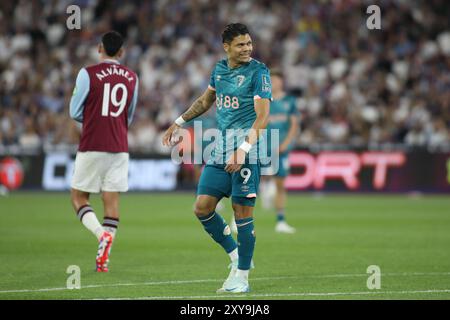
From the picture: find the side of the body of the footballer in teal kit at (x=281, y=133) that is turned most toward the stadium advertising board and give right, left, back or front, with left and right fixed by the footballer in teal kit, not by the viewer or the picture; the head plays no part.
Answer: back

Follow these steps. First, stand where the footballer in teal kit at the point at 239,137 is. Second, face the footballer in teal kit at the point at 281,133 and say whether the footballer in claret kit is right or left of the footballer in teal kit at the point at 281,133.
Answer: left

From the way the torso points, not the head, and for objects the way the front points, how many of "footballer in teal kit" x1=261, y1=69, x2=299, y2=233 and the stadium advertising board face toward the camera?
2

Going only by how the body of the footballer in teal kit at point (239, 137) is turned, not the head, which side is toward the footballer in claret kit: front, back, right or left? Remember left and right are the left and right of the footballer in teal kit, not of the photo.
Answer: right

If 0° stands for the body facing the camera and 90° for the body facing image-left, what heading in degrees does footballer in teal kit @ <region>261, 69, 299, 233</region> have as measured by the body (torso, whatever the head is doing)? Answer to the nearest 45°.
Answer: approximately 0°

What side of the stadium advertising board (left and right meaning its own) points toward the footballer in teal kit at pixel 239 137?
front

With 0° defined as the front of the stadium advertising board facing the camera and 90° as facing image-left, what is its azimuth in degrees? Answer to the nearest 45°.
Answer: approximately 0°

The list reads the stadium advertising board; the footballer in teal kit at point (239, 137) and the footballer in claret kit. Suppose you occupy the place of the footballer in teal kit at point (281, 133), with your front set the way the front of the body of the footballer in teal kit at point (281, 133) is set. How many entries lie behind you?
1

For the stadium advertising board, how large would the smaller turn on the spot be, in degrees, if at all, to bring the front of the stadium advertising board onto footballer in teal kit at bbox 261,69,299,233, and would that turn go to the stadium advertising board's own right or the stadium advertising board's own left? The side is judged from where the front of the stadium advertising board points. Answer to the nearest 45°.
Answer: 0° — it already faces them

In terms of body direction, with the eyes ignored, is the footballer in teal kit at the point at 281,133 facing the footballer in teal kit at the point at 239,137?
yes

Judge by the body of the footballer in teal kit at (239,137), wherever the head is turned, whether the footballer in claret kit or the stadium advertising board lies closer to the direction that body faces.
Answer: the footballer in claret kit

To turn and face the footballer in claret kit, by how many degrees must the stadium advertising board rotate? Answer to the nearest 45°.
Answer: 0° — it already faces them

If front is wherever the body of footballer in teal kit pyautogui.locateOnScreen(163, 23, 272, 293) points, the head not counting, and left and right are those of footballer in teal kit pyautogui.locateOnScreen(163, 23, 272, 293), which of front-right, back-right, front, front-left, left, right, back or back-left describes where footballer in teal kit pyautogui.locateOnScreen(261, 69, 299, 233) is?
back-right

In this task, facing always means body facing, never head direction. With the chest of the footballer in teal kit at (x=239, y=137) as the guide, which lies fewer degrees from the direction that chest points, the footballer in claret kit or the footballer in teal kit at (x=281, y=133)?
the footballer in claret kit
